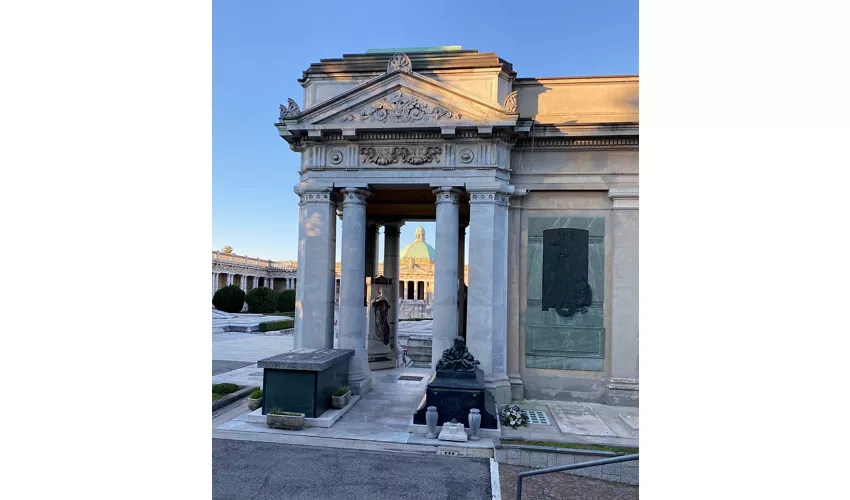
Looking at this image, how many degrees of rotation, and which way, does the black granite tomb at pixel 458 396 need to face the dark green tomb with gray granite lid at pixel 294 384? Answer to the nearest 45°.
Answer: approximately 90° to its right

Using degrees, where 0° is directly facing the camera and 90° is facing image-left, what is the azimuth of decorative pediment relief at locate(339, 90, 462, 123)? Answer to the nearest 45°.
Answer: approximately 0°

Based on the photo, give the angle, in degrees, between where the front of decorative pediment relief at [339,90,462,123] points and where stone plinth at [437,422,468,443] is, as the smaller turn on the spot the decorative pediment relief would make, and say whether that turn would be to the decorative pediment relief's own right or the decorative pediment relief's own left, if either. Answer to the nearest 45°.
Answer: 0° — it already faces it

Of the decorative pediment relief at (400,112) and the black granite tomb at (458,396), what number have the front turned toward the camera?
2

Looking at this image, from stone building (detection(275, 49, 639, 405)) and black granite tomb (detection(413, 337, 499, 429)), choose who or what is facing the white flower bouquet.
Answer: the stone building

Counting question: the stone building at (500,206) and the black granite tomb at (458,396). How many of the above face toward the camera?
2

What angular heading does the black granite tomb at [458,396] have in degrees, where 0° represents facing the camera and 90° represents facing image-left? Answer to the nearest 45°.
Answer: approximately 0°
